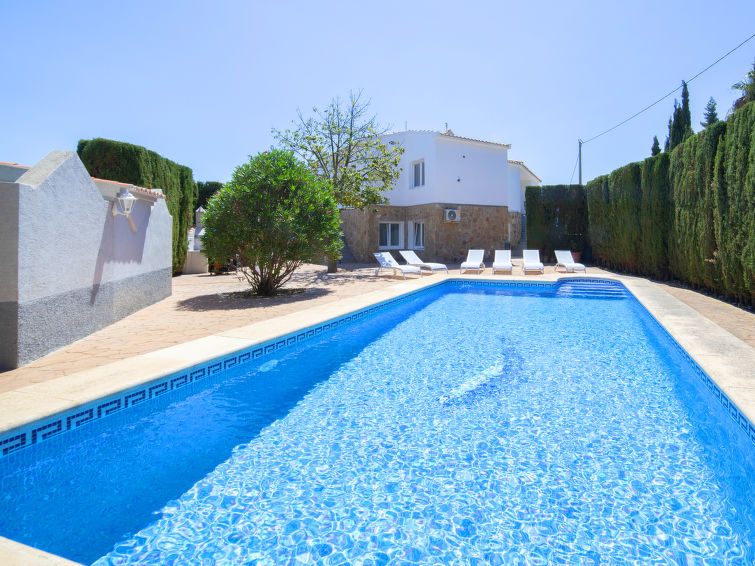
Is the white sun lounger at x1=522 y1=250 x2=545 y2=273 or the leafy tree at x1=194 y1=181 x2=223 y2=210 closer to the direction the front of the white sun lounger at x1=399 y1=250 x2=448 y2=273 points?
the white sun lounger

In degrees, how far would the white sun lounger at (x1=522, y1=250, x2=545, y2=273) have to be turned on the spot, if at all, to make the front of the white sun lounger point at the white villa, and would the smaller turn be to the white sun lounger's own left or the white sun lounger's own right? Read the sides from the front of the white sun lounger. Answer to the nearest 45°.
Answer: approximately 135° to the white sun lounger's own right

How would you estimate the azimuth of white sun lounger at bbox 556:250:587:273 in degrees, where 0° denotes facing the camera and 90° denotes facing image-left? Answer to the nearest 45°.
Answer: approximately 315°

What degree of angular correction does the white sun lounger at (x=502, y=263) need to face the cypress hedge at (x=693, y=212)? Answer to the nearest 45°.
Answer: approximately 45° to its left

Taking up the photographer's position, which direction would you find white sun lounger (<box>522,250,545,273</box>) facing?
facing the viewer

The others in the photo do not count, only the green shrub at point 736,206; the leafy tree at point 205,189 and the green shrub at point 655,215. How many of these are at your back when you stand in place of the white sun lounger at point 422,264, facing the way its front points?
1

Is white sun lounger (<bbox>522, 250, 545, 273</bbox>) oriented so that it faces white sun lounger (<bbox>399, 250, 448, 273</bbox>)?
no

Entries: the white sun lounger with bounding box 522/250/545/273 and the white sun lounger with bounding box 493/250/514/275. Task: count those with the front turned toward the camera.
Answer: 2

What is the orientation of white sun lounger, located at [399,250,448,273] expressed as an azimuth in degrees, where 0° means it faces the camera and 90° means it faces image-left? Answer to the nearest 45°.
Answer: approximately 315°

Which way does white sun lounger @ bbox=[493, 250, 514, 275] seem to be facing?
toward the camera

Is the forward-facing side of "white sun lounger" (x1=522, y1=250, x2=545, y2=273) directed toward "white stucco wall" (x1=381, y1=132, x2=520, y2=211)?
no

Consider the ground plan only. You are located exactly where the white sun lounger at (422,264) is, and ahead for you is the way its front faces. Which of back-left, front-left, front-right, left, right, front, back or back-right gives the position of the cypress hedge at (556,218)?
left

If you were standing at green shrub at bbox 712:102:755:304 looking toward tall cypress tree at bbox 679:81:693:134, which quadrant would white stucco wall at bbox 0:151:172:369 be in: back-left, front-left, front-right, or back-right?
back-left

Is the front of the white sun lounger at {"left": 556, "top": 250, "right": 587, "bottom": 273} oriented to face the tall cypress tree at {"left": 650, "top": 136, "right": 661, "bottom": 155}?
no

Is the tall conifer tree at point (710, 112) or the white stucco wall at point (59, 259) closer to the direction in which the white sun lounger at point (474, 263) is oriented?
the white stucco wall
